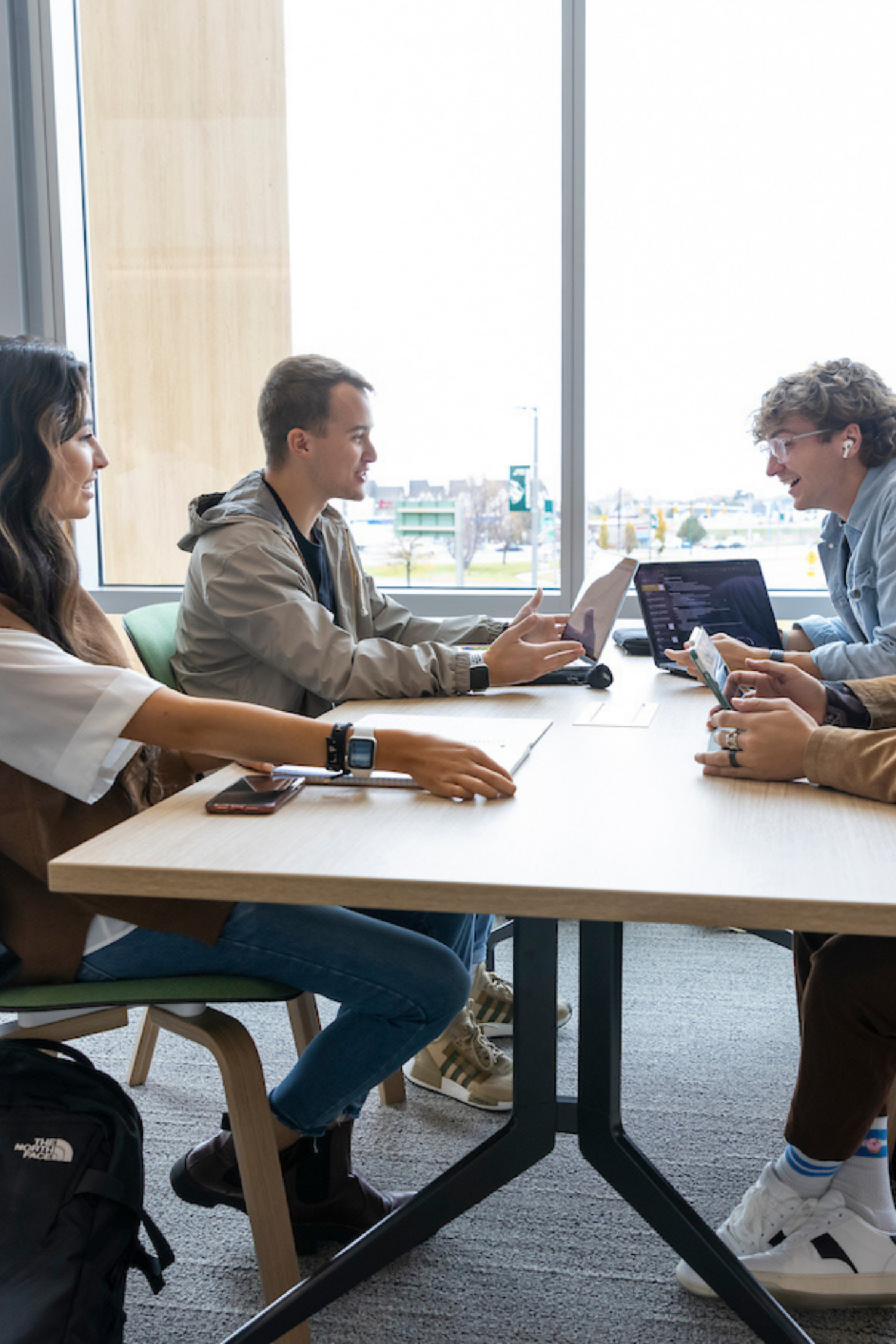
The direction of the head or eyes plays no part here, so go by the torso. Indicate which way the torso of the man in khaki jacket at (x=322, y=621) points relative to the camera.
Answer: to the viewer's right

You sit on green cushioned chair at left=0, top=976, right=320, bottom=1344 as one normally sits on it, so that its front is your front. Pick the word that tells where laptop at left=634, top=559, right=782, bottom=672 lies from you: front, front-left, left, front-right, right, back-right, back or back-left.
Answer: front-left

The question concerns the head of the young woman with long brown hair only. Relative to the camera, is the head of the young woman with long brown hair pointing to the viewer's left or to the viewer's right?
to the viewer's right

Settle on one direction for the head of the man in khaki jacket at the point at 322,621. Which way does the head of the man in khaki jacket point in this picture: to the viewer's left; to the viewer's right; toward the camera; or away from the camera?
to the viewer's right

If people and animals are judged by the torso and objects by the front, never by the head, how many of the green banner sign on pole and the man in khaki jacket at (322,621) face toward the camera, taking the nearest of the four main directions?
1

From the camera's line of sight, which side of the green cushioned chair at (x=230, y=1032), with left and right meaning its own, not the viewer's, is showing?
right

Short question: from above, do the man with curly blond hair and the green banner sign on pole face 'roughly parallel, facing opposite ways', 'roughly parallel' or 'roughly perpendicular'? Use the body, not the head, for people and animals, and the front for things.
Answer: roughly perpendicular

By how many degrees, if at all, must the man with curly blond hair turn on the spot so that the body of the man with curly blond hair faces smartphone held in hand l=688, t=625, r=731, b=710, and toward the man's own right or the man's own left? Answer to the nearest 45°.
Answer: approximately 90° to the man's own left

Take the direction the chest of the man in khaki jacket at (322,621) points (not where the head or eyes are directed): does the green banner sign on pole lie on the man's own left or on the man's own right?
on the man's own left

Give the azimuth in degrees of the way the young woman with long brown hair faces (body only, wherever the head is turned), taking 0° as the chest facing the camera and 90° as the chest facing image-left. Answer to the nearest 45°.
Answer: approximately 270°

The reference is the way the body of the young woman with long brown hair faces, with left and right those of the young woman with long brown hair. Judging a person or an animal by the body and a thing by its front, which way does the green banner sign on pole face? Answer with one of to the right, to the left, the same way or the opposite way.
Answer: to the right

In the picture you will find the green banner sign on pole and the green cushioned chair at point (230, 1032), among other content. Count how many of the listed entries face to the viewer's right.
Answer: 1

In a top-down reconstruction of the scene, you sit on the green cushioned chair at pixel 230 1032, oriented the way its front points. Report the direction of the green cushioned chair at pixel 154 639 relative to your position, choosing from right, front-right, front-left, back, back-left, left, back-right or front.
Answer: left

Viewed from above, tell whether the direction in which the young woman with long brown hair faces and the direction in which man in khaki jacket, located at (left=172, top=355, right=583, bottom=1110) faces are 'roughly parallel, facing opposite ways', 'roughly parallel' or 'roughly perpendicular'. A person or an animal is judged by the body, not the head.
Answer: roughly parallel

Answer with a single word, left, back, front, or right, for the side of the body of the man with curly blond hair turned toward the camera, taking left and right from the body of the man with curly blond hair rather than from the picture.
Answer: left

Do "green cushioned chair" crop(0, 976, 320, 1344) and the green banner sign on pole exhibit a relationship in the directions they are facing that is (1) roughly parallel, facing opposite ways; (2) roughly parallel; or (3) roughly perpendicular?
roughly perpendicular
